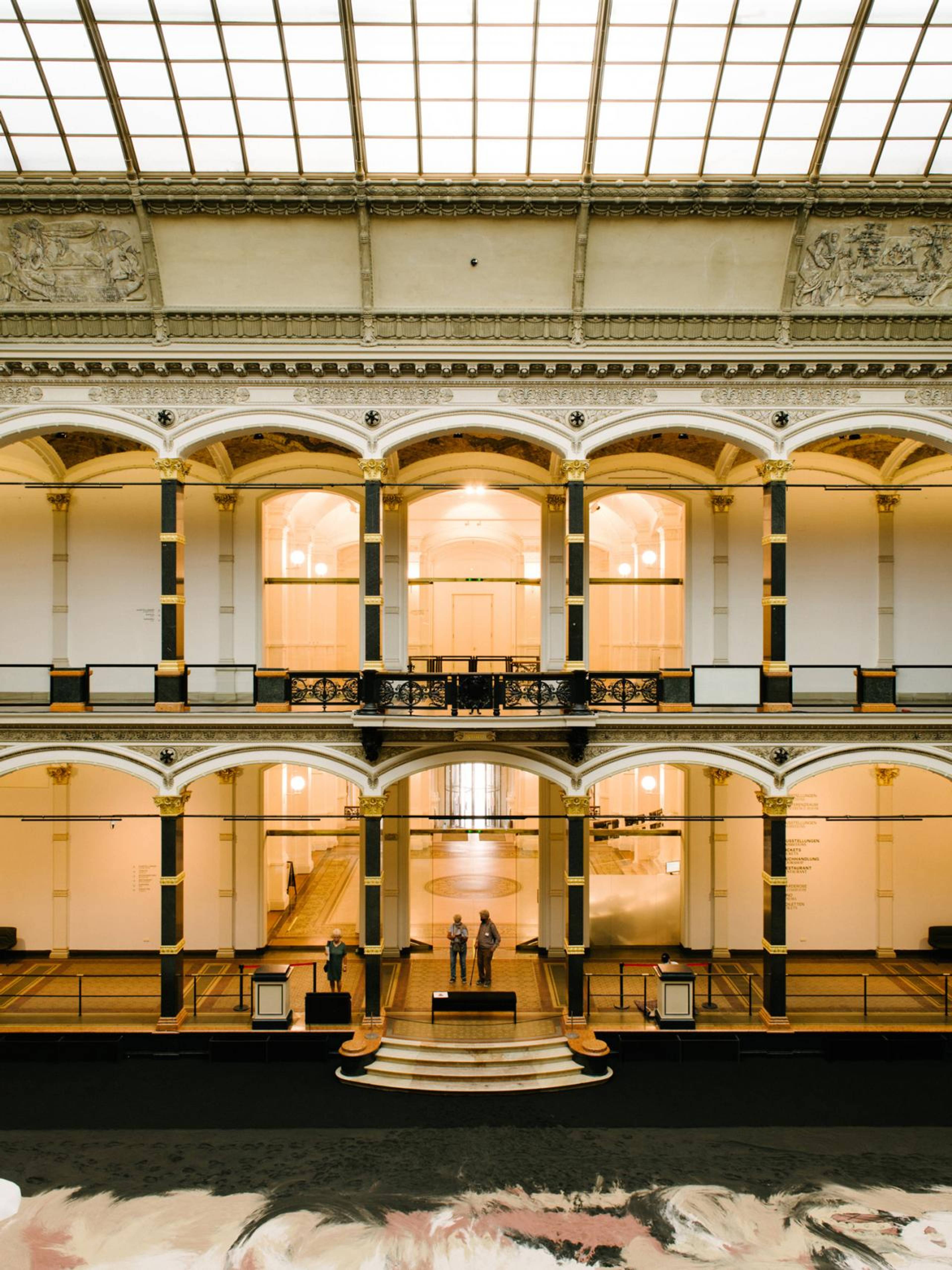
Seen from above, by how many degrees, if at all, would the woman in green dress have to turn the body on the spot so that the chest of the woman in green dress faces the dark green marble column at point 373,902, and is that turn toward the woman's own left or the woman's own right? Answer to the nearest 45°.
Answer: approximately 45° to the woman's own left

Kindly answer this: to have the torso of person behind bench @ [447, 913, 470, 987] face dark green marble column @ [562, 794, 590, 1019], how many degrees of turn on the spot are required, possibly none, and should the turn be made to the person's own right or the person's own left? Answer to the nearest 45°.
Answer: approximately 45° to the person's own left

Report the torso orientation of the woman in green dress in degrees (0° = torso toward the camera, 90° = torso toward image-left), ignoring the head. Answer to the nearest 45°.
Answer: approximately 0°

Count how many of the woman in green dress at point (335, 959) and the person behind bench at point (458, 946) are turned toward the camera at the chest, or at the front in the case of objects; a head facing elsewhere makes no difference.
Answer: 2

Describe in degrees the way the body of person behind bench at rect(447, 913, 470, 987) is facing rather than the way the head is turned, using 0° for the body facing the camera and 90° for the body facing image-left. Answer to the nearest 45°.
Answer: approximately 0°
